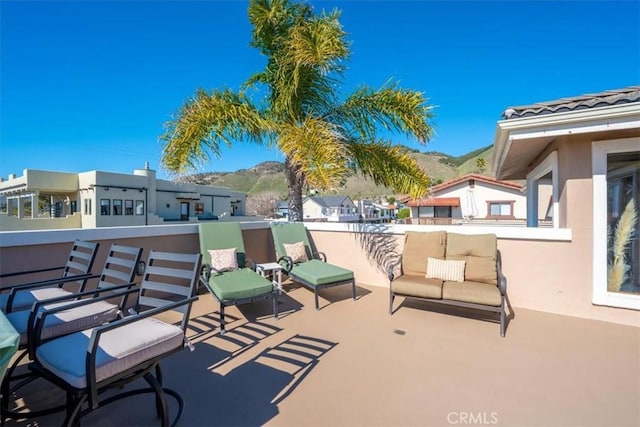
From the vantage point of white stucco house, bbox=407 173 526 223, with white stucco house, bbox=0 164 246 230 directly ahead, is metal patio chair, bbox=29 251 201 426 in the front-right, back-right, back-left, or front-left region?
front-left

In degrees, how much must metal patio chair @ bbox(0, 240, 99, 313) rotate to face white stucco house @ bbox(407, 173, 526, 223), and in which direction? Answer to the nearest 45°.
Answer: approximately 135° to its left

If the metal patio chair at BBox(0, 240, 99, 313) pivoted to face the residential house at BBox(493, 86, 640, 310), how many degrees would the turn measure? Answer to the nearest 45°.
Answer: approximately 90° to its left

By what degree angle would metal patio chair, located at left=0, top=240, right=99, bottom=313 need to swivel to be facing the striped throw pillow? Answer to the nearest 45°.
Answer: approximately 90° to its left

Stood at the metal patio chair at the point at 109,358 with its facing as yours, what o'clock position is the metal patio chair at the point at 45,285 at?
the metal patio chair at the point at 45,285 is roughly at 4 o'clock from the metal patio chair at the point at 109,358.

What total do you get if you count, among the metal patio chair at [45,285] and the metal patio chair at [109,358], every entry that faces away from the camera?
0

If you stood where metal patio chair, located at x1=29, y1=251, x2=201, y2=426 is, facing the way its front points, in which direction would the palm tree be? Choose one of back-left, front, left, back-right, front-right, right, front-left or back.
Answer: back

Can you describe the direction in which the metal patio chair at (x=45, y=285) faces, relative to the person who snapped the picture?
facing the viewer and to the left of the viewer

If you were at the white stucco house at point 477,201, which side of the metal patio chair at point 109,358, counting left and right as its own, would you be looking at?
back

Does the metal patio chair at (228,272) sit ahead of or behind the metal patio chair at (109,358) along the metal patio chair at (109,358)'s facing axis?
behind

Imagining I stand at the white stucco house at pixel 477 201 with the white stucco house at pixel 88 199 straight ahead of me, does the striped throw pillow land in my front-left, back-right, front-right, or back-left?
front-left

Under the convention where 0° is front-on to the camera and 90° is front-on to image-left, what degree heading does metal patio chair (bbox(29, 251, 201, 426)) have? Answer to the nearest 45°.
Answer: approximately 45°

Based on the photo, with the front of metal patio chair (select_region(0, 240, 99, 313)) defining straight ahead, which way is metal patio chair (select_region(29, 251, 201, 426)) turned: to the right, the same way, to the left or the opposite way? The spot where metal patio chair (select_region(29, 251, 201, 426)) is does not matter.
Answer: the same way

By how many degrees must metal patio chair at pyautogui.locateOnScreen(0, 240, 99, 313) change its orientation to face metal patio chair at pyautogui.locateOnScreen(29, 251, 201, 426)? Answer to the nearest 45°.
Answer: approximately 45° to its left

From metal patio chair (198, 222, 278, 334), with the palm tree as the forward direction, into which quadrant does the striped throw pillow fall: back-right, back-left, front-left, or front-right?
front-right
